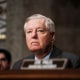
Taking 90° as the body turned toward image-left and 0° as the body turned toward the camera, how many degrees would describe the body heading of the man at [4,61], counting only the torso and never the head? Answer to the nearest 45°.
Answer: approximately 45°

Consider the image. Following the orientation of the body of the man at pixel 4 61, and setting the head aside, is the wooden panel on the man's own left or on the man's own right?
on the man's own left
